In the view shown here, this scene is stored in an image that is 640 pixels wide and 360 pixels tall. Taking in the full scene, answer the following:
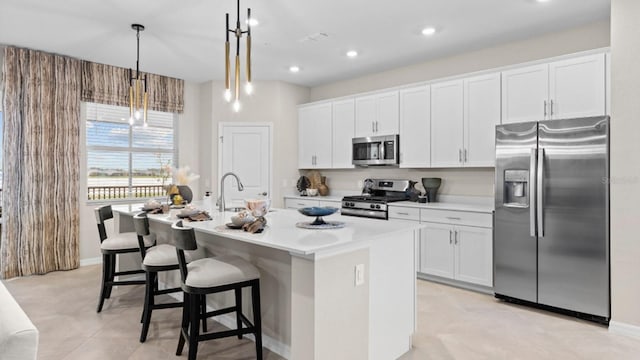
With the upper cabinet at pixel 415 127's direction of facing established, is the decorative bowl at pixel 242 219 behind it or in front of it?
in front

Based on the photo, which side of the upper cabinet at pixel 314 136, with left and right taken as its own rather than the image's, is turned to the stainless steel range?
left

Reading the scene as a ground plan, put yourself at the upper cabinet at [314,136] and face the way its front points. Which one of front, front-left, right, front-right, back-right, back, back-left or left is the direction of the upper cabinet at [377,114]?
left

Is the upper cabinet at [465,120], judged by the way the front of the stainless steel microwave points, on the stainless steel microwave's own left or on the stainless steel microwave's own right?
on the stainless steel microwave's own left

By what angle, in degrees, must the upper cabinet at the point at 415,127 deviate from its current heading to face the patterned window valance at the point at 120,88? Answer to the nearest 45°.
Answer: approximately 45° to its right
